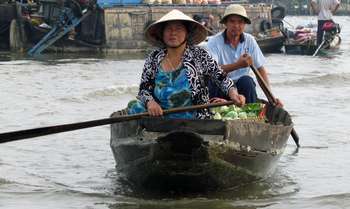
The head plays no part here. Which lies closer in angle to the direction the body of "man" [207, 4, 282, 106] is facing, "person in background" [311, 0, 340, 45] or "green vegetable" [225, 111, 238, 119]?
the green vegetable

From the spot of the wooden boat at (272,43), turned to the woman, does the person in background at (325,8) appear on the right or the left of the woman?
left

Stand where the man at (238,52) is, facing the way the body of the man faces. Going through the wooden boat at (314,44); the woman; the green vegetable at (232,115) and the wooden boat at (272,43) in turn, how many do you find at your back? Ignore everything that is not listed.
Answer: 2

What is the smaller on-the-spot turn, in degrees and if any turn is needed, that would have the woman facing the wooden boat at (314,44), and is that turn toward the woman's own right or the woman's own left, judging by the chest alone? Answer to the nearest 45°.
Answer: approximately 180°

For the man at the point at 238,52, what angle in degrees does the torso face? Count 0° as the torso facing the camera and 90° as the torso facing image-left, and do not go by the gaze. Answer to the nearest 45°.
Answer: approximately 0°

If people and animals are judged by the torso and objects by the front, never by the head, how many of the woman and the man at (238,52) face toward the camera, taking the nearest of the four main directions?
2

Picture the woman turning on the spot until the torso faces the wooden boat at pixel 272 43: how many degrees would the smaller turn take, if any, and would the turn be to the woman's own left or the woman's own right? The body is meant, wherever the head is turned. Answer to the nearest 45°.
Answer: approximately 180°

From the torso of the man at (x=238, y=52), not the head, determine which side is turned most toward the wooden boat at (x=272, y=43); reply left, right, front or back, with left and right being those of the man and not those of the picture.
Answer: back

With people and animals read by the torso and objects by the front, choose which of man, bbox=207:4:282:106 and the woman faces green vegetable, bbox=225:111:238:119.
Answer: the man
